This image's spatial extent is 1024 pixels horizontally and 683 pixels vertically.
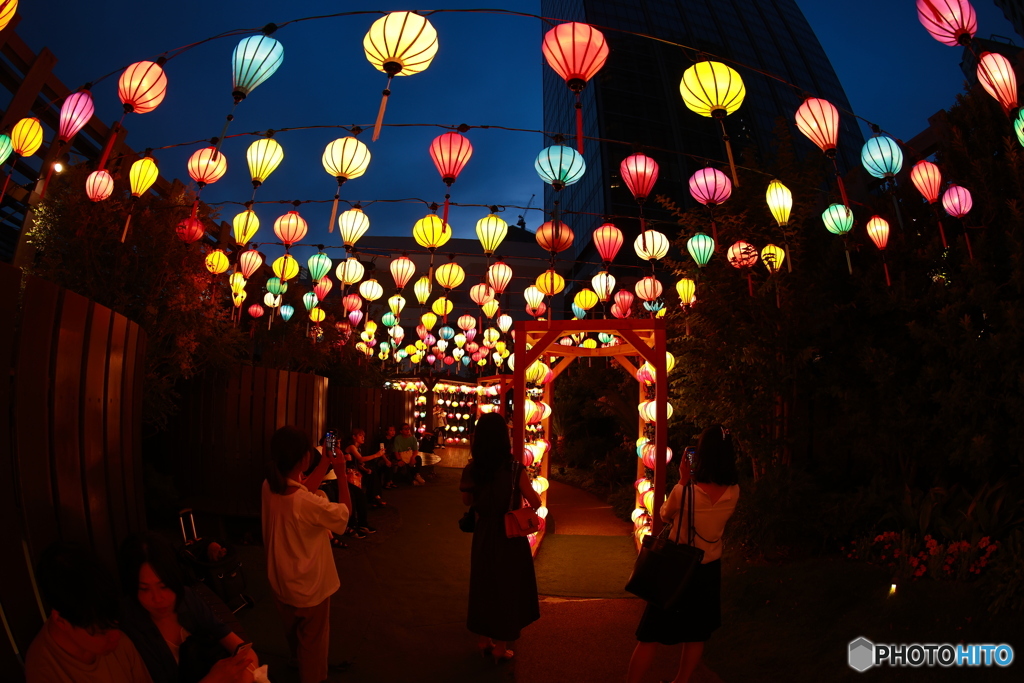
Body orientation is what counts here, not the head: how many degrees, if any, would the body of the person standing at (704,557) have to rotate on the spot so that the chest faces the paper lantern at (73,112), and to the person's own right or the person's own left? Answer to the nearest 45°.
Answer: approximately 45° to the person's own left

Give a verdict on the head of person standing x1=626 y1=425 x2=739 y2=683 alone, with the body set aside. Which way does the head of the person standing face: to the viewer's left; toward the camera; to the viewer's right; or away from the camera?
away from the camera

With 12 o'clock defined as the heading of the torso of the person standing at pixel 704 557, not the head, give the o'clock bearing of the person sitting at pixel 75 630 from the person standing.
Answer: The person sitting is roughly at 9 o'clock from the person standing.

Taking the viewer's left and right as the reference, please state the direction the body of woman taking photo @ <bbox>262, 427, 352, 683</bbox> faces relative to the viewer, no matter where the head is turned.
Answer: facing away from the viewer and to the right of the viewer

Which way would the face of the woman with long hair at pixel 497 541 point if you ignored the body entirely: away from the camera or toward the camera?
away from the camera

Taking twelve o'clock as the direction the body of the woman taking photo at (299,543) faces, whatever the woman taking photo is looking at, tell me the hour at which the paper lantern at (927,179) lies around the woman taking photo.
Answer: The paper lantern is roughly at 1 o'clock from the woman taking photo.

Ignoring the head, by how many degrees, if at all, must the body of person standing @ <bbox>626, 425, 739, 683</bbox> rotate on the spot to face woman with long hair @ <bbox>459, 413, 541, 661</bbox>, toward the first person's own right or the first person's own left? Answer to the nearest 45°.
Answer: approximately 45° to the first person's own left

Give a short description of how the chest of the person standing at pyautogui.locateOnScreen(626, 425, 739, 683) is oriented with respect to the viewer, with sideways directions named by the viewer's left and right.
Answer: facing away from the viewer and to the left of the viewer

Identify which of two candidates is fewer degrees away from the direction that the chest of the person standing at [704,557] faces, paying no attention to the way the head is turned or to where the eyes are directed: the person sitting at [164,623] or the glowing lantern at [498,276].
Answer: the glowing lantern

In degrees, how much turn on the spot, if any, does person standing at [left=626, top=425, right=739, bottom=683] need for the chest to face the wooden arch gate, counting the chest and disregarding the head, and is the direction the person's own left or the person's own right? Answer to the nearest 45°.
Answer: approximately 45° to the person's own right
